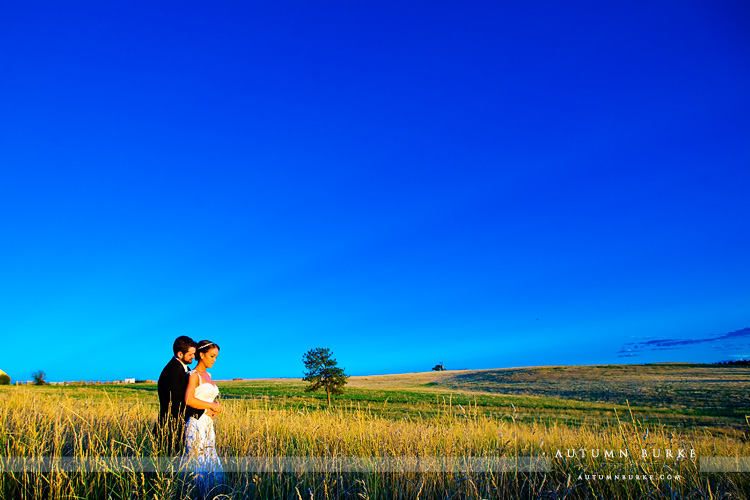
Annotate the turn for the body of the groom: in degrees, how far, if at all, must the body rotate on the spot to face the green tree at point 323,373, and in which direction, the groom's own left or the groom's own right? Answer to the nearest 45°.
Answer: approximately 90° to the groom's own left

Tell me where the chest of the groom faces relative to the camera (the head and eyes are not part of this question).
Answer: to the viewer's right
